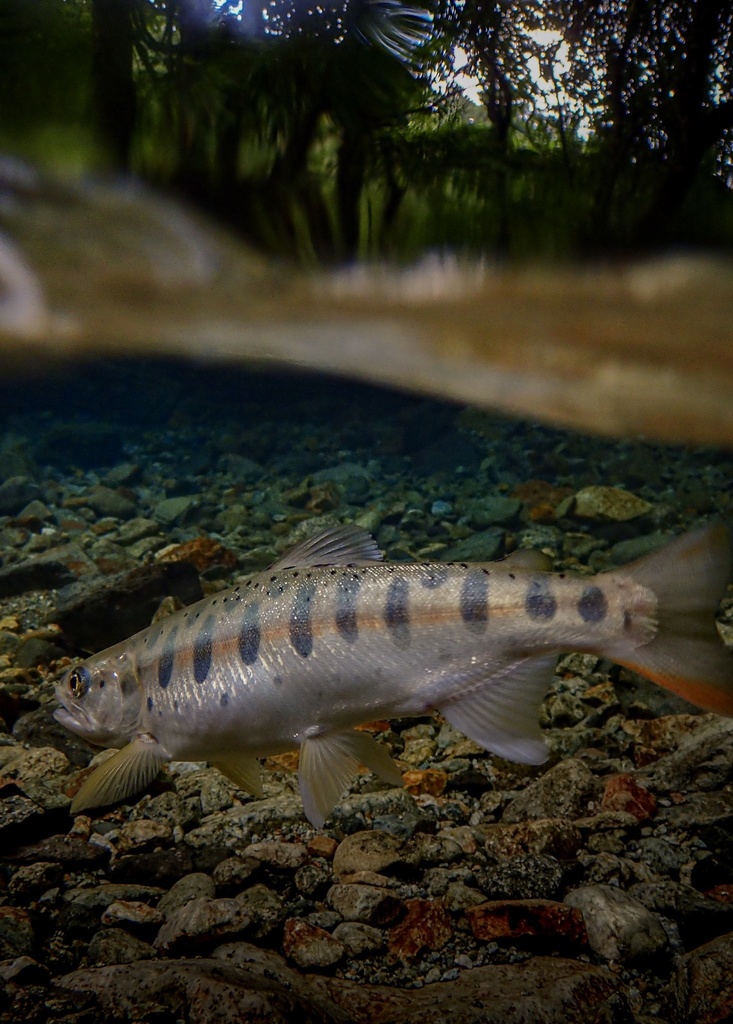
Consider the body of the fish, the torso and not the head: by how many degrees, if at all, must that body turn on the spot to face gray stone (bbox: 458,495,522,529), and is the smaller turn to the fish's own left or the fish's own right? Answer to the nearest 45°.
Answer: approximately 90° to the fish's own right

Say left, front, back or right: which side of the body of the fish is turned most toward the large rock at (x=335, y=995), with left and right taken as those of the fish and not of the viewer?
left

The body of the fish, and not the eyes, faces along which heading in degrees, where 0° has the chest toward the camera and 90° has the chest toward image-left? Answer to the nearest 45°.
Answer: approximately 90°

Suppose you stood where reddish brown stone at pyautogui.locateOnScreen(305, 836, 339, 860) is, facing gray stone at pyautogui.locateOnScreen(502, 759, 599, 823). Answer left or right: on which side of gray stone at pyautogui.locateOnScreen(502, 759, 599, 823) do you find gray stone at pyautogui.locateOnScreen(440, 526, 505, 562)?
left

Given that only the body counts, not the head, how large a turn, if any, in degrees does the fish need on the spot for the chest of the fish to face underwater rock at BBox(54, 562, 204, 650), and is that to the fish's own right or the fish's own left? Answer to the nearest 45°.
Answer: approximately 45° to the fish's own right

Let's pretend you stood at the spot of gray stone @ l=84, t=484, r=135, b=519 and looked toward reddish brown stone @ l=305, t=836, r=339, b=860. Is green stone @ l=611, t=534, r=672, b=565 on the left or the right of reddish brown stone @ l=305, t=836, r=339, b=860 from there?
left
